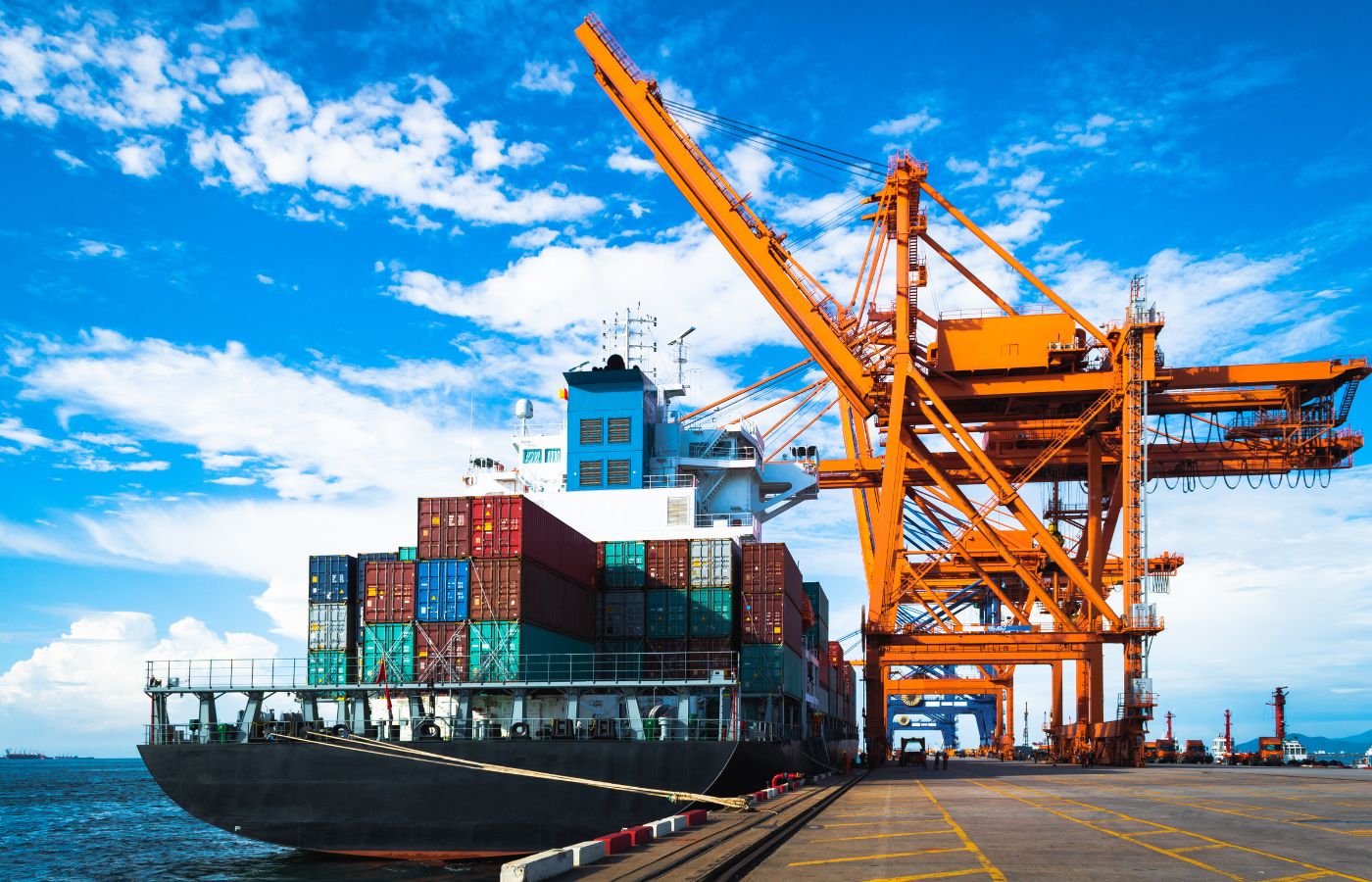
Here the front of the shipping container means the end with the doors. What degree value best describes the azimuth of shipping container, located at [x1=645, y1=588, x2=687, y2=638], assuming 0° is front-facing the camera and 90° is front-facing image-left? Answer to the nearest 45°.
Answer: approximately 0°

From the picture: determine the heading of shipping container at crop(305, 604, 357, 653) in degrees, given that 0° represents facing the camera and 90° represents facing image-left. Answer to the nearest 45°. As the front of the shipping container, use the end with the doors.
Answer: approximately 0°

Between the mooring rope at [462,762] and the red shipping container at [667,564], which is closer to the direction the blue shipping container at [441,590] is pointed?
the mooring rope

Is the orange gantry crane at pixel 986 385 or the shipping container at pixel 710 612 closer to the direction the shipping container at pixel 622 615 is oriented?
the shipping container

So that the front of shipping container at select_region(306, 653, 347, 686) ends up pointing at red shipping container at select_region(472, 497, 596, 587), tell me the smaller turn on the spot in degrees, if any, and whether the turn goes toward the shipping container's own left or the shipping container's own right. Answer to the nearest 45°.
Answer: approximately 45° to the shipping container's own left

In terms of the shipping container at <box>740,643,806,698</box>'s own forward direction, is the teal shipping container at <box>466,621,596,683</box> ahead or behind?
ahead

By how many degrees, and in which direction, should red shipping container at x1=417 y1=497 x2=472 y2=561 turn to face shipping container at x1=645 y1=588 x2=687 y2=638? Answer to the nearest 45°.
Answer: approximately 135° to its left
